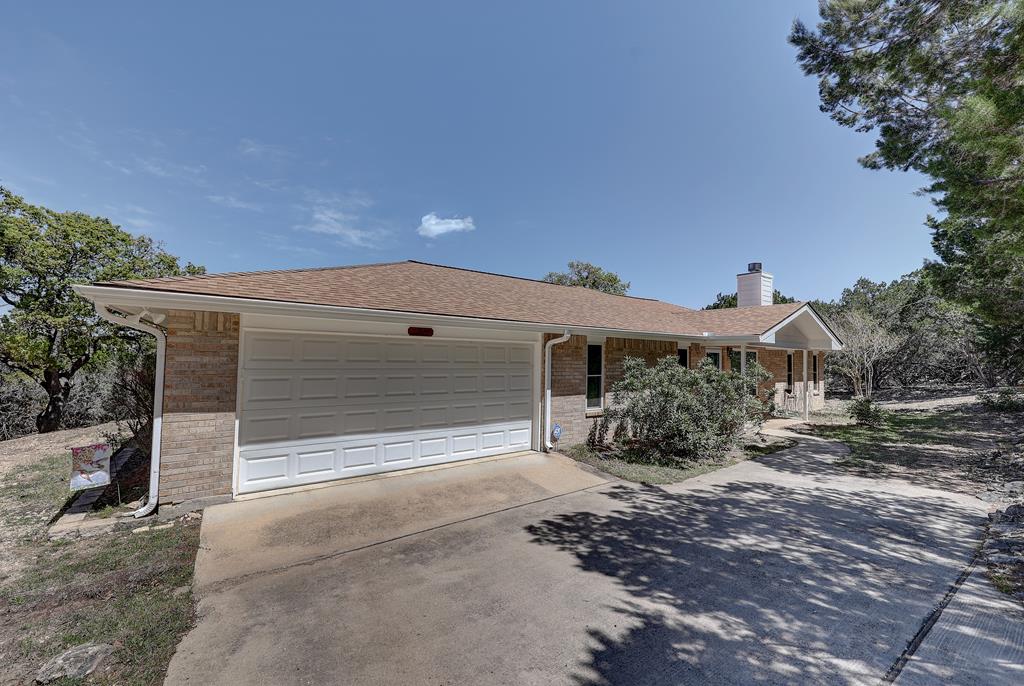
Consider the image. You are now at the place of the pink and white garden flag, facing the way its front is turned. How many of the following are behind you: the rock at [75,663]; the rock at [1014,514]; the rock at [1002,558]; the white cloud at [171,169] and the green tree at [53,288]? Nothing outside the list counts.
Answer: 2

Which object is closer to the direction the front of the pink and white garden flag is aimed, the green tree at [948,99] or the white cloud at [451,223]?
the green tree

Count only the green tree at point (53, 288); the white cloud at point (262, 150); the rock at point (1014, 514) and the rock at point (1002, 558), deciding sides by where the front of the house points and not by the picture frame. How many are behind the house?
2

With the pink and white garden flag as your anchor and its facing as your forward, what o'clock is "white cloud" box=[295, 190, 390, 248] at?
The white cloud is roughly at 7 o'clock from the pink and white garden flag.

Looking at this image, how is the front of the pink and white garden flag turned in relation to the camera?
facing the viewer

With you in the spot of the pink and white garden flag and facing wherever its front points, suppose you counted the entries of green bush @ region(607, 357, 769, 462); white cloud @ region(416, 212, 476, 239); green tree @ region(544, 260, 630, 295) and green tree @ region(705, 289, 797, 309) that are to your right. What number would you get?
0

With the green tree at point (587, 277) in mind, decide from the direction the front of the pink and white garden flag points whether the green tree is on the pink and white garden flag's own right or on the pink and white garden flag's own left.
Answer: on the pink and white garden flag's own left

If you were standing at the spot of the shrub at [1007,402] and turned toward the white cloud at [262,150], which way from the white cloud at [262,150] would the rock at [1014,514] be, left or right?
left

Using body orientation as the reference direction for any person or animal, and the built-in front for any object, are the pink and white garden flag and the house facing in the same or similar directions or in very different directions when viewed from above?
same or similar directions

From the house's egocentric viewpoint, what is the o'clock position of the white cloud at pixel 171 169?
The white cloud is roughly at 6 o'clock from the house.

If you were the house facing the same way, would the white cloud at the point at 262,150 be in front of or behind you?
behind

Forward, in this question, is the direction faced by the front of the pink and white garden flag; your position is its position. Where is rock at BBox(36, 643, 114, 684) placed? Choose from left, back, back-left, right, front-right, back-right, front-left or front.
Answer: front

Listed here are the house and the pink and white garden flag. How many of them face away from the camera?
0

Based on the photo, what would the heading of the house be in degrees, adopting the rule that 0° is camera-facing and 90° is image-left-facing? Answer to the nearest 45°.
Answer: approximately 315°

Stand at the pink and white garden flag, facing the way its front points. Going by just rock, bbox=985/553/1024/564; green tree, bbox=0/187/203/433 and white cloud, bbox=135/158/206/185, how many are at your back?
2

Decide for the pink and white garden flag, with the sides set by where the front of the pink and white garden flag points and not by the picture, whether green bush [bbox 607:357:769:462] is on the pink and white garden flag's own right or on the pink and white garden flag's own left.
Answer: on the pink and white garden flag's own left
